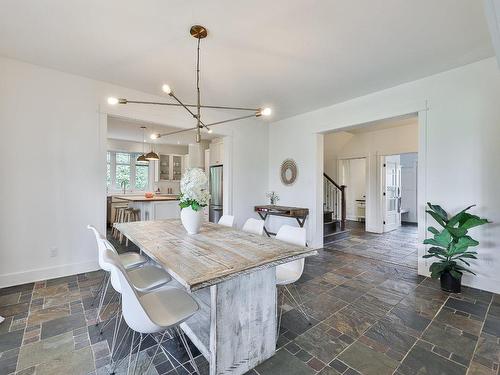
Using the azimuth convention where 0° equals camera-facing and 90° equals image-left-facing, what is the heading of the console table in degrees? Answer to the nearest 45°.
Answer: approximately 45°

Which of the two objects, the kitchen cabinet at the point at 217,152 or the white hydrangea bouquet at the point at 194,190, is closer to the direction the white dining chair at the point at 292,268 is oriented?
the white hydrangea bouquet

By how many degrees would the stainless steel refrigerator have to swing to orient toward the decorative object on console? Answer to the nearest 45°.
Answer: approximately 135° to its left

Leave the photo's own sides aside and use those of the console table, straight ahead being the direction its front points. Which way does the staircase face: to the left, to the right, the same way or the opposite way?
to the left

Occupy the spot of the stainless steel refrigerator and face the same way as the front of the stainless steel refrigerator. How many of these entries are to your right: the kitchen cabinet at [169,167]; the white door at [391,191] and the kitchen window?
2

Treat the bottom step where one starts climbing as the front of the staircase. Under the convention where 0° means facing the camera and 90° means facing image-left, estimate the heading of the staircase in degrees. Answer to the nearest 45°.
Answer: approximately 315°

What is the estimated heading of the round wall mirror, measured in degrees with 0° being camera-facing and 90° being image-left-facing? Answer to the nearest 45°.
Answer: approximately 45°

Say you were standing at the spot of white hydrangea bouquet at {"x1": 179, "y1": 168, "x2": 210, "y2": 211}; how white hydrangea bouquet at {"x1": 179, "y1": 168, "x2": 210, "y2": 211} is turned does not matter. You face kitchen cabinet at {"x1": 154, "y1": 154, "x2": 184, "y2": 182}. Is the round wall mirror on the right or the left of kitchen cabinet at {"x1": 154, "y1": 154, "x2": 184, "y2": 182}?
right

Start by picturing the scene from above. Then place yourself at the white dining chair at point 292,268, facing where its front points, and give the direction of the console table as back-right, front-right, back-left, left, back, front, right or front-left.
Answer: back-right

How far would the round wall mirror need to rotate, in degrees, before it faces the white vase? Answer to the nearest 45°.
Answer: approximately 45° to its left
